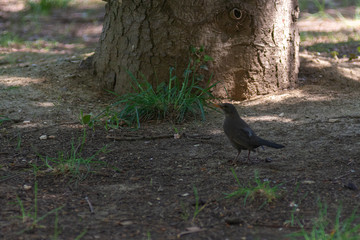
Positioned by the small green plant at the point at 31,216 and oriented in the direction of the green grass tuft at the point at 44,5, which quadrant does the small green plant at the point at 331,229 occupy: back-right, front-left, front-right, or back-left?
back-right

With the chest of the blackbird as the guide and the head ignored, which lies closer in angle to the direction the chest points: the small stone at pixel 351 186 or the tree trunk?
the tree trunk

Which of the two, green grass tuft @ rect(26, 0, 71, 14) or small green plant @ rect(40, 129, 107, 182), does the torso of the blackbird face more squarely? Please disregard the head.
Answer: the small green plant

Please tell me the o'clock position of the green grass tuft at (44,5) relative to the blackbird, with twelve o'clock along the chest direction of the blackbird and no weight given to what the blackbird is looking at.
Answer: The green grass tuft is roughly at 2 o'clock from the blackbird.

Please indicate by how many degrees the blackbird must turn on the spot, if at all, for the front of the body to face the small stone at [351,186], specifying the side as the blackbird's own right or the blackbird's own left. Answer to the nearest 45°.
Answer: approximately 135° to the blackbird's own left

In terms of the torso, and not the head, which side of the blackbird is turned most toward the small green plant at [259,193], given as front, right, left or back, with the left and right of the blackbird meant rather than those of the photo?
left

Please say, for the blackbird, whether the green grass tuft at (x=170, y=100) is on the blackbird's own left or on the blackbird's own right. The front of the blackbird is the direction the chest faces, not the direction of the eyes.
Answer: on the blackbird's own right

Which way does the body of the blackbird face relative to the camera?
to the viewer's left

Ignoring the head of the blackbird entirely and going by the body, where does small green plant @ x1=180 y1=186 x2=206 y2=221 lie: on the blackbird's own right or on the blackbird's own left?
on the blackbird's own left

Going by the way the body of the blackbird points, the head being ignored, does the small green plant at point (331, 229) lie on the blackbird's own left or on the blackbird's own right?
on the blackbird's own left

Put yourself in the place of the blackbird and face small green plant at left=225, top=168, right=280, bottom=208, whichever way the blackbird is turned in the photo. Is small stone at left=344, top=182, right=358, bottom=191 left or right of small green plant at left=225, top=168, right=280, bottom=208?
left

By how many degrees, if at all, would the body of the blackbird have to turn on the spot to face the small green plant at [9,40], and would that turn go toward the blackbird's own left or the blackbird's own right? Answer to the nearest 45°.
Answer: approximately 45° to the blackbird's own right
